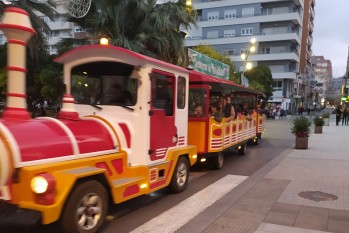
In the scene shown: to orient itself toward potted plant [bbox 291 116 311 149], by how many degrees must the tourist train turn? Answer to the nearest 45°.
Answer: approximately 180°

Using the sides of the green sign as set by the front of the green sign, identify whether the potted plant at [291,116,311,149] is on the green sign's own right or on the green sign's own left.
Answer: on the green sign's own left

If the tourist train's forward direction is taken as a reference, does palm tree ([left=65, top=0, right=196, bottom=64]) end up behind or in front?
behind

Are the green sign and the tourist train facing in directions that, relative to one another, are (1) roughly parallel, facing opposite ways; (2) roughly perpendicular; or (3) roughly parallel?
roughly perpendicular

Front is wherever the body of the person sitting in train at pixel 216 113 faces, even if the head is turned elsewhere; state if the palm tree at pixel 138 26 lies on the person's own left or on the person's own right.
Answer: on the person's own right

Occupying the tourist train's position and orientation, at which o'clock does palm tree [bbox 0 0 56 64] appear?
The palm tree is roughly at 4 o'clock from the tourist train.

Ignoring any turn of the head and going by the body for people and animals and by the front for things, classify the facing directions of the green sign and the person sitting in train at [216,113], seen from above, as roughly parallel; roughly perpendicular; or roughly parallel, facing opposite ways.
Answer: roughly perpendicular

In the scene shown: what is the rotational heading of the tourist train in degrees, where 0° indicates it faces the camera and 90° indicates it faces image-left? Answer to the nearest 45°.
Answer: approximately 45°

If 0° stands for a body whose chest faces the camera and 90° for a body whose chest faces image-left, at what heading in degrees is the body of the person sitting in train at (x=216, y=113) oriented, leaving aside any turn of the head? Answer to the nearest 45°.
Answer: approximately 45°
